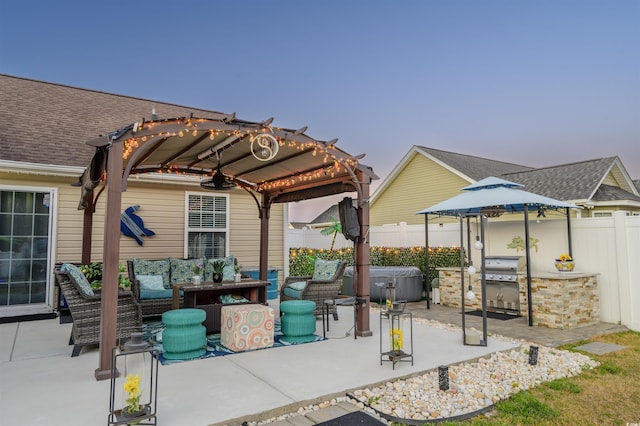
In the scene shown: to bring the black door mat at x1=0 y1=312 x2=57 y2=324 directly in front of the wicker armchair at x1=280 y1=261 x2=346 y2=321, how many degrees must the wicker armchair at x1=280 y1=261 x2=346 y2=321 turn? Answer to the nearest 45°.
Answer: approximately 45° to its right

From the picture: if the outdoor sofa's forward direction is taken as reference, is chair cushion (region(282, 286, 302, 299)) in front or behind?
in front

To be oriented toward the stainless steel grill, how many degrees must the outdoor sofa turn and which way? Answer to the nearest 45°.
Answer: approximately 45° to its left

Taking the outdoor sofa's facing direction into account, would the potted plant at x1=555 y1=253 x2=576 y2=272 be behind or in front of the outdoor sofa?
in front

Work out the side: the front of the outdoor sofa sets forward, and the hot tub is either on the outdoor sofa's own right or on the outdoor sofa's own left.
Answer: on the outdoor sofa's own left

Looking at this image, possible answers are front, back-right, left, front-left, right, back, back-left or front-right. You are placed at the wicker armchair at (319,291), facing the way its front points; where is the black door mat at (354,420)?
front-left

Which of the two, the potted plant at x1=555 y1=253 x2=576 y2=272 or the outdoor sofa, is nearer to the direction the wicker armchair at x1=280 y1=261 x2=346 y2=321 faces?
the outdoor sofa

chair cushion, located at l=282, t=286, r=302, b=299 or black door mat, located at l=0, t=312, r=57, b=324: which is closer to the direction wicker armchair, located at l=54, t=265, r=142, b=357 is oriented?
the chair cushion

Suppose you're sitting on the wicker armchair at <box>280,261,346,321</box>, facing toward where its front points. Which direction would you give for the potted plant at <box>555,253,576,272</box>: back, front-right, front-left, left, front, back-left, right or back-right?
back-left

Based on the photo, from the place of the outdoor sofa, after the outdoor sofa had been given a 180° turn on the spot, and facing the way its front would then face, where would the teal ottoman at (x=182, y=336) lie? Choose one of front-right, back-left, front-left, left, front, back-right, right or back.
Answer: back-left
